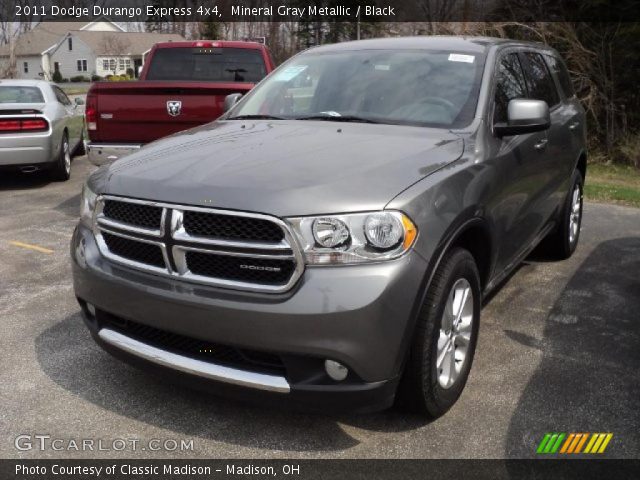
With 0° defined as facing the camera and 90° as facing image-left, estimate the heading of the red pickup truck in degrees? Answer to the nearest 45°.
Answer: approximately 180°

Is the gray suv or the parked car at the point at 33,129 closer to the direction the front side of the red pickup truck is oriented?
the parked car

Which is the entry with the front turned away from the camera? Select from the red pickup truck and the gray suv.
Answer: the red pickup truck

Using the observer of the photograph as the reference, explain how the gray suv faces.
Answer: facing the viewer and to the left of the viewer

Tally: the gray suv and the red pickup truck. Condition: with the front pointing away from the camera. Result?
1

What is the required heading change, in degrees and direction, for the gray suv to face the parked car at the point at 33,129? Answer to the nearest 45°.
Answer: approximately 90° to its right

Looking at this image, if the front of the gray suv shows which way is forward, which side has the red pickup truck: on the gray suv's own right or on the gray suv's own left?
on the gray suv's own right

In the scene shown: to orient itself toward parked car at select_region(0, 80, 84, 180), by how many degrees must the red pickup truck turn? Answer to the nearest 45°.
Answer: approximately 45° to its left

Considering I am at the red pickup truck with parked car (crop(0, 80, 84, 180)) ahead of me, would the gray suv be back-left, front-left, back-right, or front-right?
back-left

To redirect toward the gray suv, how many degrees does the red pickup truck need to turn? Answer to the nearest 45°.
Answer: approximately 180°
